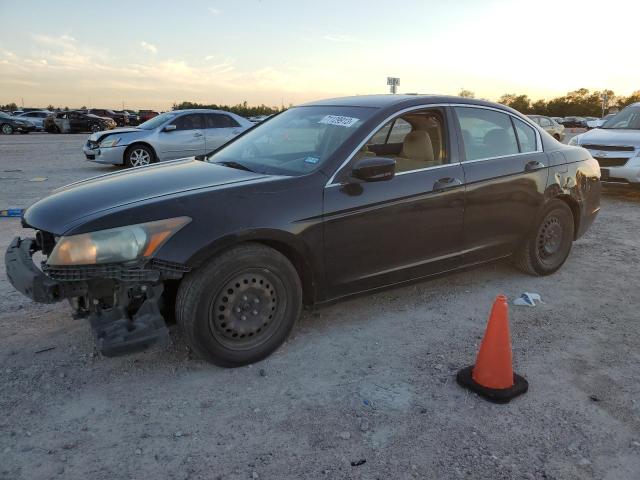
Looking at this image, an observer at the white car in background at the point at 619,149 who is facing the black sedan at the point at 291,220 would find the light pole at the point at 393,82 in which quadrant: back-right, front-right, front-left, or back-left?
back-right

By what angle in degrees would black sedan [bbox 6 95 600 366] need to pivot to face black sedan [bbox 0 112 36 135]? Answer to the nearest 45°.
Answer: approximately 90° to its right

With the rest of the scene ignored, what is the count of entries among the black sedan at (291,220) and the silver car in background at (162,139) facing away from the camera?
0

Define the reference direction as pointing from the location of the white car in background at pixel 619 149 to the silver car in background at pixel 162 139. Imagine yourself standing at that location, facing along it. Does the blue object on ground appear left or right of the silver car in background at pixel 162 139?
left

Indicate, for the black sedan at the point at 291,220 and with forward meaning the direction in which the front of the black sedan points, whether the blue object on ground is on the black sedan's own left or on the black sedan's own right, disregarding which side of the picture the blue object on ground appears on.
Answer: on the black sedan's own right

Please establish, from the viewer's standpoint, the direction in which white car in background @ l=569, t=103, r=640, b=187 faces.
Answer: facing the viewer and to the left of the viewer

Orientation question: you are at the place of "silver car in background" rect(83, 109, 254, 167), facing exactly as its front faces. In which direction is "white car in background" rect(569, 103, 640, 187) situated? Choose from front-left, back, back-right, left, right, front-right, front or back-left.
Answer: left

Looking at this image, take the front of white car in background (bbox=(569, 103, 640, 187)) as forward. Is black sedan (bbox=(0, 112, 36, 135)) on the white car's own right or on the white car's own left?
on the white car's own right

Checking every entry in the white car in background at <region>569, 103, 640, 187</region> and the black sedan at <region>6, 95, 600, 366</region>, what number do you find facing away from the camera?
0

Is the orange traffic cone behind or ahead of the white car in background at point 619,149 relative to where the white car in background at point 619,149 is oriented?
ahead

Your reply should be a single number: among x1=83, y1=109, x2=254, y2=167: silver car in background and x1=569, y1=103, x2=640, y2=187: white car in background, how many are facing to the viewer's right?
0

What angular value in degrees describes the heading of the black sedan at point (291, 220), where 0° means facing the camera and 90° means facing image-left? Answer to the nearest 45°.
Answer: approximately 45°

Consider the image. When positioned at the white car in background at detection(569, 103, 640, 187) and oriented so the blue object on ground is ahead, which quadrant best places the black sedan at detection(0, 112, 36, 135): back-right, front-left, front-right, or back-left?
front-right

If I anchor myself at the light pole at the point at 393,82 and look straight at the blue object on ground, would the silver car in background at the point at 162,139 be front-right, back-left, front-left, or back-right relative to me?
front-right

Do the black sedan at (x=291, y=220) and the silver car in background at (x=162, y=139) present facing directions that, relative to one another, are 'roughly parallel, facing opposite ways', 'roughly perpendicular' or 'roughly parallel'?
roughly parallel
